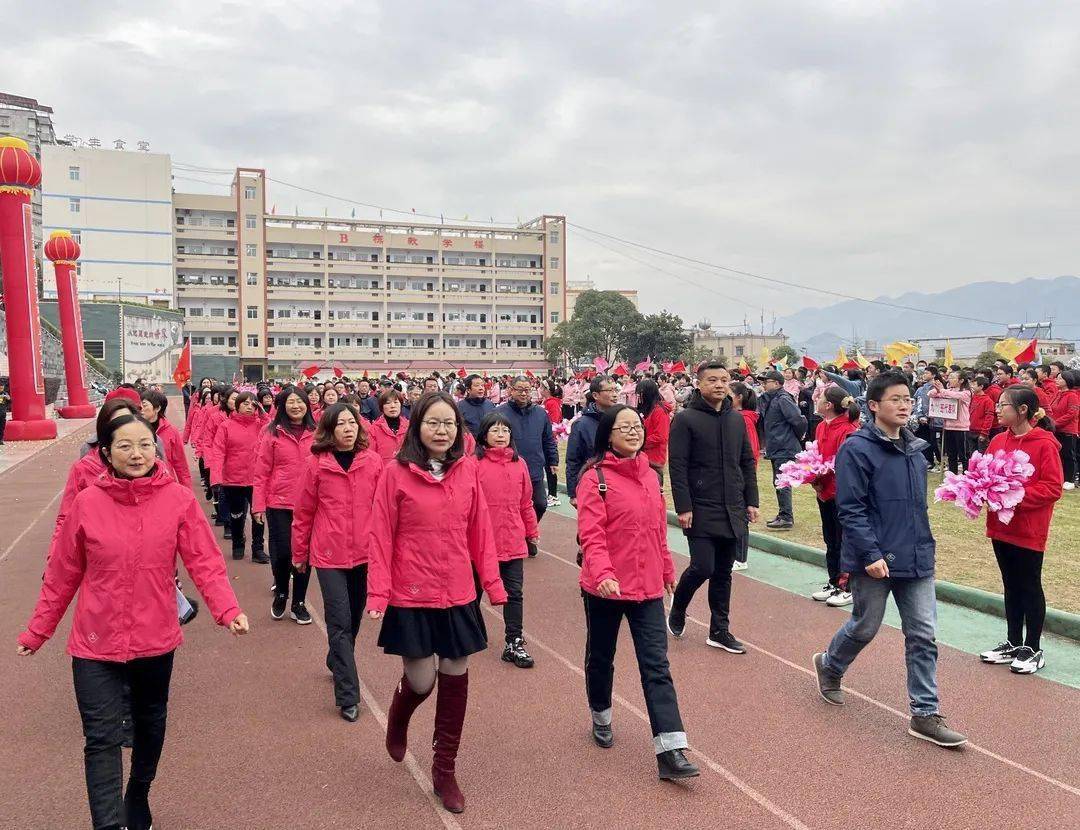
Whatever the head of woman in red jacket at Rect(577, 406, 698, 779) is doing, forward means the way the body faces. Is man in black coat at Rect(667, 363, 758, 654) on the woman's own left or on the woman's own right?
on the woman's own left

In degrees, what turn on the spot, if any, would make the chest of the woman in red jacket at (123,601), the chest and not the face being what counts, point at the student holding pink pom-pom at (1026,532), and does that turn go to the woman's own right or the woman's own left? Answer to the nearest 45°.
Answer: approximately 90° to the woman's own left

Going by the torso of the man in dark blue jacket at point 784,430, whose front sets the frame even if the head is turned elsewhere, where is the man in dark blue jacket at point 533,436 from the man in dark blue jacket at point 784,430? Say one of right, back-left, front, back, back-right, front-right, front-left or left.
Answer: front-left

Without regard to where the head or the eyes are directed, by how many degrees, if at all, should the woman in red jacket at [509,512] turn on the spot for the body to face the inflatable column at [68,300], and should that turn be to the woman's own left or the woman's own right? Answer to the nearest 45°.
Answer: approximately 135° to the woman's own right

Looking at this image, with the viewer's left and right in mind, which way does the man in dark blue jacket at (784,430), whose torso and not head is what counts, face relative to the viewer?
facing to the left of the viewer

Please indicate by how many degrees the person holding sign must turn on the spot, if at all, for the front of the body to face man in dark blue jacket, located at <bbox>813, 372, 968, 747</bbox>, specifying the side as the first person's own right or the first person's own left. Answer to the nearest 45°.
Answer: approximately 45° to the first person's own left

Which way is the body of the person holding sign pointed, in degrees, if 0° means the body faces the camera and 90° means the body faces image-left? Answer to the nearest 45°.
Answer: approximately 45°

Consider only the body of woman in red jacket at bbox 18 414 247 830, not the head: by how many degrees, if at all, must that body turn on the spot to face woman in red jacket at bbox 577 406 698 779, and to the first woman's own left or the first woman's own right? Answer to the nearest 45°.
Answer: approximately 90° to the first woman's own left

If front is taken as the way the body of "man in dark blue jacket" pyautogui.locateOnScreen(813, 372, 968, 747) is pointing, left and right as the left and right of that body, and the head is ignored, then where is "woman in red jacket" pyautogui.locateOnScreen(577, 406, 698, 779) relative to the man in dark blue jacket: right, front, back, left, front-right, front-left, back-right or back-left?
right

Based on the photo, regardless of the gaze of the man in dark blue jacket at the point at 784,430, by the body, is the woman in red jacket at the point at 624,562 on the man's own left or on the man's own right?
on the man's own left

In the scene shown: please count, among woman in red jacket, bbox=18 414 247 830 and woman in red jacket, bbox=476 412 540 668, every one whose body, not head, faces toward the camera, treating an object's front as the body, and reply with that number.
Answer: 2

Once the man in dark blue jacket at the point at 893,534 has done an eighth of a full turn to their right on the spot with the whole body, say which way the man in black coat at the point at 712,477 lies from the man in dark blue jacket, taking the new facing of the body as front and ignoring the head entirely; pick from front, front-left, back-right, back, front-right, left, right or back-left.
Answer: back-right
